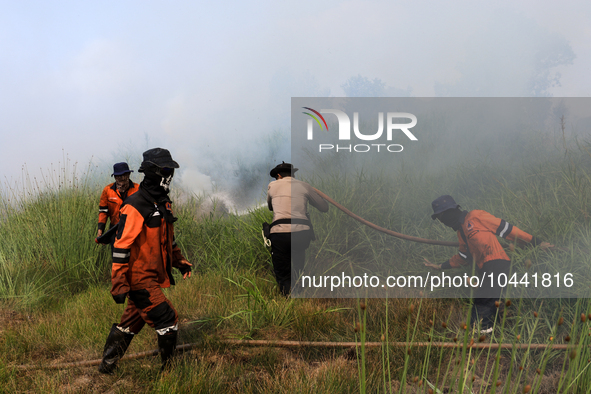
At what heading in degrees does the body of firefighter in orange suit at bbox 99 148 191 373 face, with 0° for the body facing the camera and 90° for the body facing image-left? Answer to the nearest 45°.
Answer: approximately 315°

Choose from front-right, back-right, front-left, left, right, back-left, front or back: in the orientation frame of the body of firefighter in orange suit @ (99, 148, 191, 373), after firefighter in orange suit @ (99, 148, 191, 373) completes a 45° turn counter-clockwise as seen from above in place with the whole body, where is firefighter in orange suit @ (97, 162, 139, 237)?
left

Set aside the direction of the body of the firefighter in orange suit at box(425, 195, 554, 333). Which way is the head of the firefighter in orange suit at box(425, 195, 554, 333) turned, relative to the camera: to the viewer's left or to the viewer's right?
to the viewer's left
